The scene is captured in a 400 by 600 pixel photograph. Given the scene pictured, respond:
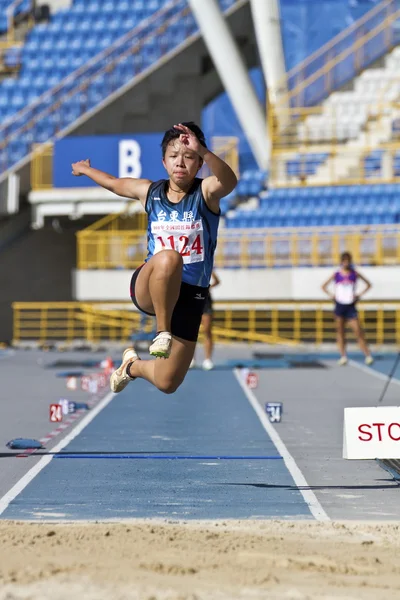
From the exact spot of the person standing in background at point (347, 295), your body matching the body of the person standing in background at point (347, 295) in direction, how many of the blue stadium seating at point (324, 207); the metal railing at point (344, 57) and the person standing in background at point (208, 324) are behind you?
2

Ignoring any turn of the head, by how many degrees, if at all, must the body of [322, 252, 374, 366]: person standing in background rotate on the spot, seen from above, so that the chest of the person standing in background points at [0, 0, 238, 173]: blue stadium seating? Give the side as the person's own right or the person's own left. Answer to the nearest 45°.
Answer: approximately 135° to the person's own right

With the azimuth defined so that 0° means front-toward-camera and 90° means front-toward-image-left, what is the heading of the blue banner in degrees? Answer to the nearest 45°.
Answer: approximately 0°
